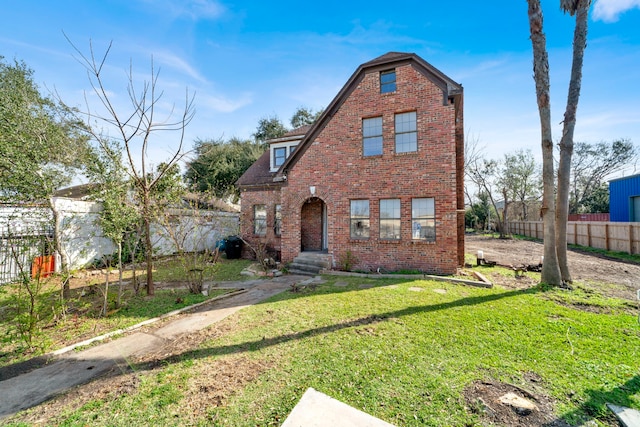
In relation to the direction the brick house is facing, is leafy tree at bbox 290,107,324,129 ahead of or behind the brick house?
behind

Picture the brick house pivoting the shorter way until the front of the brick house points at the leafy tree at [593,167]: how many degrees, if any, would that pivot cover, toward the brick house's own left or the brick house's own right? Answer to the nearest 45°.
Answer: approximately 135° to the brick house's own left

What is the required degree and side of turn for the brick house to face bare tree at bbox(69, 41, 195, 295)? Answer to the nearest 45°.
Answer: approximately 45° to its right

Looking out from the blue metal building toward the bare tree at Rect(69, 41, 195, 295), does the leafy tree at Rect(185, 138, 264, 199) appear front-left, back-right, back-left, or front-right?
front-right

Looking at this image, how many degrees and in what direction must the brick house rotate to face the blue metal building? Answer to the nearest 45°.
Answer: approximately 135° to its left

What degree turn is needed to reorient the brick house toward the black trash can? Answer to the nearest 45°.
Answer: approximately 135° to its right

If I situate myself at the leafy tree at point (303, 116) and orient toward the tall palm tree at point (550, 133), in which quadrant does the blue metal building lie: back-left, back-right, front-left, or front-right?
front-left

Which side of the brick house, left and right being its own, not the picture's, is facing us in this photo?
front

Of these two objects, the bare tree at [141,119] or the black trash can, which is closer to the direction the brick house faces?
the bare tree

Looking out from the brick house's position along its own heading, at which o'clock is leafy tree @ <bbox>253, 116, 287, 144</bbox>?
The leafy tree is roughly at 5 o'clock from the brick house.
